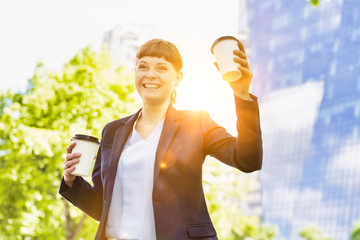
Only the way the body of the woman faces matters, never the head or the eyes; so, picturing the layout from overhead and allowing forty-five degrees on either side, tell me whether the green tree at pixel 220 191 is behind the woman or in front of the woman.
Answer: behind

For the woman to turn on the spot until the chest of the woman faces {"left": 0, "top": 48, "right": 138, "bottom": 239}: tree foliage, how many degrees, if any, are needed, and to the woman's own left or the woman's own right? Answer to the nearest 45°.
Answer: approximately 135° to the woman's own right

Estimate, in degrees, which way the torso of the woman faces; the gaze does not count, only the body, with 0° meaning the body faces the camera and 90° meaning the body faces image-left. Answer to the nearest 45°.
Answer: approximately 45°
